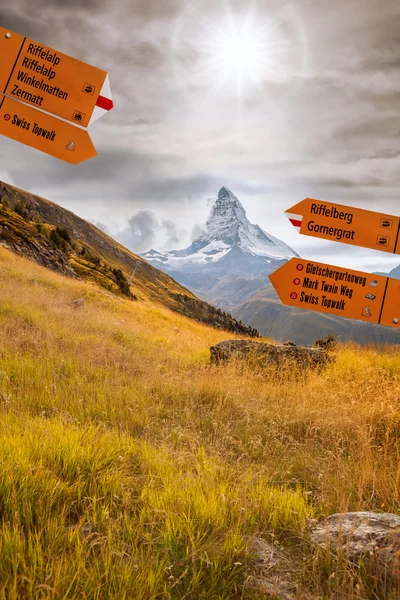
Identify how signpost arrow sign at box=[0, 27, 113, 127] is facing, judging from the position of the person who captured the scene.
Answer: facing the viewer

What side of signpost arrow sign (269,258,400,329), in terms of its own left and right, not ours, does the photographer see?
front

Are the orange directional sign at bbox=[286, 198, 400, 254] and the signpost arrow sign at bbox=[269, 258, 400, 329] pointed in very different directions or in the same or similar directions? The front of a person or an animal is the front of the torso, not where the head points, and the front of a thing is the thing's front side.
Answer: same or similar directions

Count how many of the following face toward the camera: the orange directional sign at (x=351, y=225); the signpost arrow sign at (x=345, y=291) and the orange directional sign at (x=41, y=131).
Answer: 3

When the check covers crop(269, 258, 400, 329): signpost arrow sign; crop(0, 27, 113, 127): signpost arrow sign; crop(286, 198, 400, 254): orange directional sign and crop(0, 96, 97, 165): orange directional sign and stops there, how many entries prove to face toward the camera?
4

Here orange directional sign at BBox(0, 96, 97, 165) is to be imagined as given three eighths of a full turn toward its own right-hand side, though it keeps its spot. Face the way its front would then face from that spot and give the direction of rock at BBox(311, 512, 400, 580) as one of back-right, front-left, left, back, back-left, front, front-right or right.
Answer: back

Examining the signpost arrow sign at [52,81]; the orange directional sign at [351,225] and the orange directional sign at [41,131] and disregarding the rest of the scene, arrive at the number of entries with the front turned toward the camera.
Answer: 3
